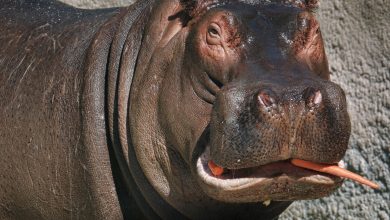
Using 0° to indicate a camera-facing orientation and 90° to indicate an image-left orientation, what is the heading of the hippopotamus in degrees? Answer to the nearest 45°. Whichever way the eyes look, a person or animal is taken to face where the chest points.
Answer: approximately 315°
